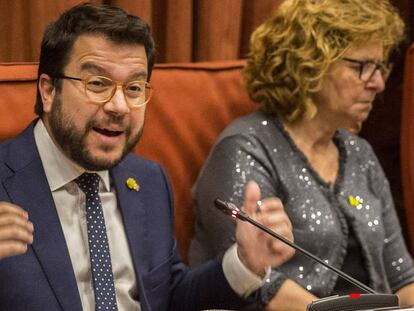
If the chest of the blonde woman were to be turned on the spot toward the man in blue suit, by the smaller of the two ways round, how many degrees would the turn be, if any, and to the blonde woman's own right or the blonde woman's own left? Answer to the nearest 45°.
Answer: approximately 90° to the blonde woman's own right

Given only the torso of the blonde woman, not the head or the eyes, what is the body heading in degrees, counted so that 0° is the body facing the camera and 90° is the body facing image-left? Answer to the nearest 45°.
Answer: approximately 315°
